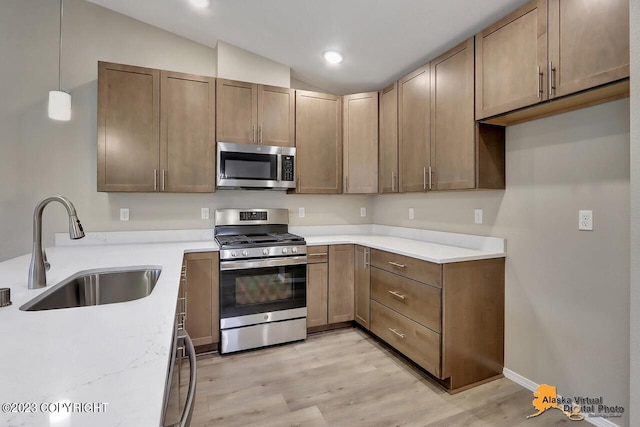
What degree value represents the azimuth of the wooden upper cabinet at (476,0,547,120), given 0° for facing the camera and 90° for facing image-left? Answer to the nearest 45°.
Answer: approximately 45°

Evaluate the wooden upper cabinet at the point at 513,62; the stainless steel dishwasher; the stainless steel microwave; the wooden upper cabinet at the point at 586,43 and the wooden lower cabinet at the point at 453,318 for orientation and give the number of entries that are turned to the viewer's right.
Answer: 1

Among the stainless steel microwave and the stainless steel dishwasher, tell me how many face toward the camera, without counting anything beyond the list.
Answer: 1

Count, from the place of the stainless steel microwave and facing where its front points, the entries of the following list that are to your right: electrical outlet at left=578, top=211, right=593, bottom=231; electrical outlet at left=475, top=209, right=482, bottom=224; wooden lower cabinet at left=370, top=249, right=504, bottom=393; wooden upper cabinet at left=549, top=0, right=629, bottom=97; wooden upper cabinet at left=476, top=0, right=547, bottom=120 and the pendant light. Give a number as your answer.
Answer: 1

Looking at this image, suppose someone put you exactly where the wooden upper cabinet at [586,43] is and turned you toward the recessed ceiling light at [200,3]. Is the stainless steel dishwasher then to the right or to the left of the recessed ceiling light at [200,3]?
left

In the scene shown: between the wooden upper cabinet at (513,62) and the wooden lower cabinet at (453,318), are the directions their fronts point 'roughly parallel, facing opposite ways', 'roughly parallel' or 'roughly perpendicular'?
roughly parallel

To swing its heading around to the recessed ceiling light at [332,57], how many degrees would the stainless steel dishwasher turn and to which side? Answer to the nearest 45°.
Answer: approximately 45° to its left

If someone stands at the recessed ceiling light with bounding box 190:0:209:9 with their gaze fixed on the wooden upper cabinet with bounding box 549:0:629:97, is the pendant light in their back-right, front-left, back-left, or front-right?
back-right

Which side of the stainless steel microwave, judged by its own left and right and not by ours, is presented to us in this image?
front

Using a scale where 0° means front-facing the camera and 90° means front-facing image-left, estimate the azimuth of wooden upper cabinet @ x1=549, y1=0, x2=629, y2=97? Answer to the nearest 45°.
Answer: approximately 45°

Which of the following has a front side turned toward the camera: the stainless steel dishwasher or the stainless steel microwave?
the stainless steel microwave

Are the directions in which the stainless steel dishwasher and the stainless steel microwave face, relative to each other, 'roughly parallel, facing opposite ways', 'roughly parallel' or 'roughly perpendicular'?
roughly perpendicular

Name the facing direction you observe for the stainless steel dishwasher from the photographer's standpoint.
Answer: facing to the right of the viewer

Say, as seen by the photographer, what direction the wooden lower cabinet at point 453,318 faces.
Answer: facing the viewer and to the left of the viewer
